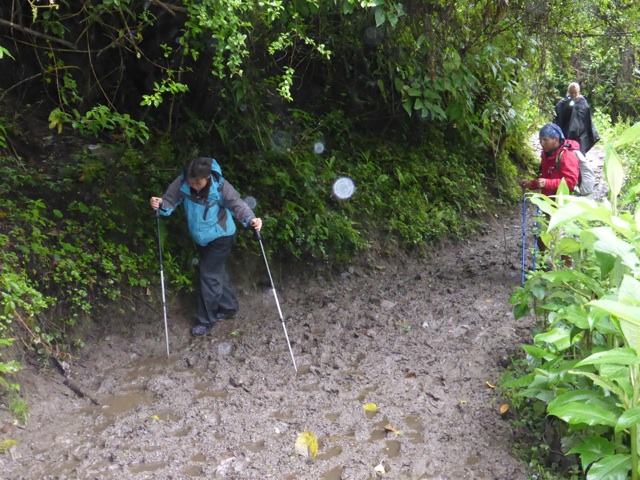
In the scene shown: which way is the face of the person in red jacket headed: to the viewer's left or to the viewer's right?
to the viewer's left

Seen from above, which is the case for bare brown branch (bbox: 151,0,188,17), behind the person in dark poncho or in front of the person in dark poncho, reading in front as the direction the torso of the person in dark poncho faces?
in front

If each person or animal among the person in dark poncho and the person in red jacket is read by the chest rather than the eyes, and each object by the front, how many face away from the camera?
0

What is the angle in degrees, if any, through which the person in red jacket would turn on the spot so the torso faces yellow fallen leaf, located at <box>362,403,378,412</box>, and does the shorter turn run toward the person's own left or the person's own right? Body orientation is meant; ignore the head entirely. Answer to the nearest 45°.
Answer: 0° — they already face it

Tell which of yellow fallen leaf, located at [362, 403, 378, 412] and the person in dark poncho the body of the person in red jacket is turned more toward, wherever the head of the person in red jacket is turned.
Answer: the yellow fallen leaf

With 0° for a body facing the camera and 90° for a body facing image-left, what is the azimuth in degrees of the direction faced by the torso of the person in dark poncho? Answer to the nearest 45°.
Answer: approximately 0°

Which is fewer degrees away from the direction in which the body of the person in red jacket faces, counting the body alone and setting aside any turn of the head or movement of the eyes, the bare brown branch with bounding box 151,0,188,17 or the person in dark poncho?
the bare brown branch

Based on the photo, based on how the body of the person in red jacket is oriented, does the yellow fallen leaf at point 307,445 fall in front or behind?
in front

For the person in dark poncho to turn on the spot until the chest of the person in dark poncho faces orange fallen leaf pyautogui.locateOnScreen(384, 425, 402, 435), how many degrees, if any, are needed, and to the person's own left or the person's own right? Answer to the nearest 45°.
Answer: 0° — they already face it
